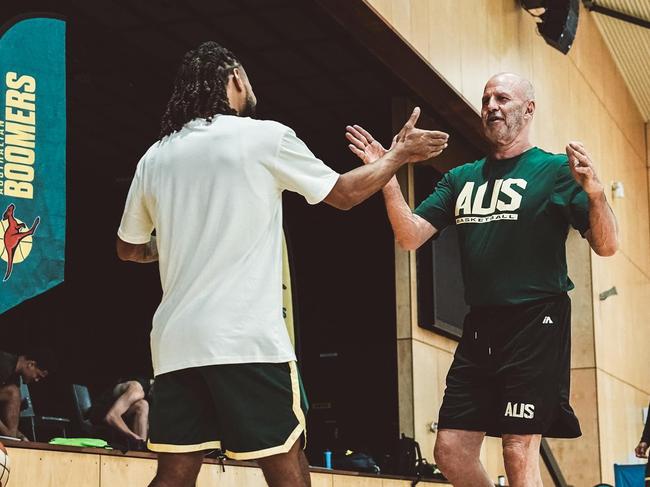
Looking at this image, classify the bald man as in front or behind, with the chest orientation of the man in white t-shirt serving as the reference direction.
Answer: in front

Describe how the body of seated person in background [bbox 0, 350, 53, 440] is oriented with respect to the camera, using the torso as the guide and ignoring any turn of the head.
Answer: to the viewer's right

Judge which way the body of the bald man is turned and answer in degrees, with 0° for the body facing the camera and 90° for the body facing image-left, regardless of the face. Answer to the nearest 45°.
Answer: approximately 45°

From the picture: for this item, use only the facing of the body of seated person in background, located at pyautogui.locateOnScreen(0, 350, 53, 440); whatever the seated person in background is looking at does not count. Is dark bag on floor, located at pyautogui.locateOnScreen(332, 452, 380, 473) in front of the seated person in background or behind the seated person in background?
in front

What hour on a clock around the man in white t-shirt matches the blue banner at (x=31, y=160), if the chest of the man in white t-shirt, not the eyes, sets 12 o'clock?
The blue banner is roughly at 10 o'clock from the man in white t-shirt.

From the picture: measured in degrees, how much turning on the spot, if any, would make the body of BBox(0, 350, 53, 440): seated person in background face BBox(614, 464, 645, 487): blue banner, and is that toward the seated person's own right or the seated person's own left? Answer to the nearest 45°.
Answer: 0° — they already face it

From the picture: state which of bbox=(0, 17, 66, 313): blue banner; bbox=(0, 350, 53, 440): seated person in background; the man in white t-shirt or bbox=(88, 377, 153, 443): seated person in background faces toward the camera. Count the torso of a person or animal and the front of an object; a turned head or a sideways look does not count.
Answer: the blue banner

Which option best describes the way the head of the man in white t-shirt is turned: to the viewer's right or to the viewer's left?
to the viewer's right

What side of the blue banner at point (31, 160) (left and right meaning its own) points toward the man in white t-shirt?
front

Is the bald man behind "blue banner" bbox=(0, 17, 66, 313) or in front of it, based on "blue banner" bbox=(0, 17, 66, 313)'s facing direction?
in front

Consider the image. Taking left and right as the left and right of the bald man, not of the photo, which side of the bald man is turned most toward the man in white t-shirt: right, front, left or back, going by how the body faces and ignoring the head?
front

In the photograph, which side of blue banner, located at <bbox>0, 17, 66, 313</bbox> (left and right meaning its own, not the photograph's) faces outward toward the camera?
front
